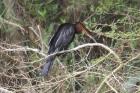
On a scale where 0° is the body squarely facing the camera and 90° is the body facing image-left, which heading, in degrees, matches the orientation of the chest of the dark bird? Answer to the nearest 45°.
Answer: approximately 270°
